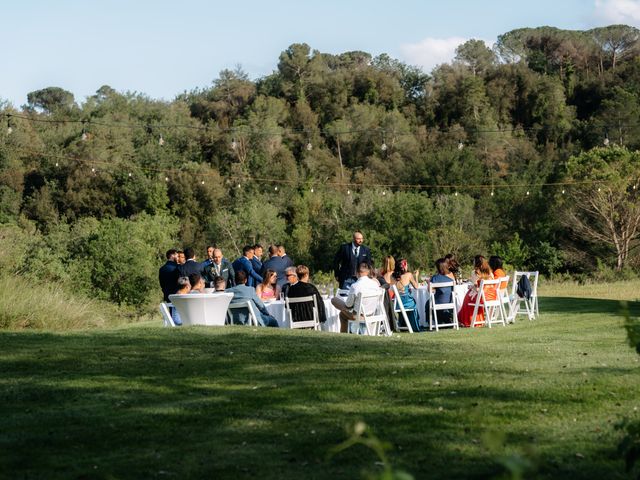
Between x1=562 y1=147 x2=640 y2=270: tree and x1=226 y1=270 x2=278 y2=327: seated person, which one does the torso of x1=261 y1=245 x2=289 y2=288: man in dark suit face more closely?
the tree

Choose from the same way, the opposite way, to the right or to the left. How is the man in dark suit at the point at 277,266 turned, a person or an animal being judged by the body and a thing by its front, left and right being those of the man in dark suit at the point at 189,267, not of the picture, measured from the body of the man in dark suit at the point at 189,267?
the same way

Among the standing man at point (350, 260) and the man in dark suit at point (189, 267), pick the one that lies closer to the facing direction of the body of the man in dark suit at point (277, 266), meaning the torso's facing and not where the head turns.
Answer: the standing man

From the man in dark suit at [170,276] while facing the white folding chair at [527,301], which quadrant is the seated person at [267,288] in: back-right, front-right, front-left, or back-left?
front-right

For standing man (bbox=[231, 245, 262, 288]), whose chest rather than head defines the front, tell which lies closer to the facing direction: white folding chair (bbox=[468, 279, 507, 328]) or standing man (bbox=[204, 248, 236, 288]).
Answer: the white folding chair

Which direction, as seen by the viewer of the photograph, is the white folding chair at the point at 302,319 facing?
facing away from the viewer

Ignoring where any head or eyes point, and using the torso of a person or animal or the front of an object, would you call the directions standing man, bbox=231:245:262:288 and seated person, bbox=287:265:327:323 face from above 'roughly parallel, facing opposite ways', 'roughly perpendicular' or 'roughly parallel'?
roughly perpendicular

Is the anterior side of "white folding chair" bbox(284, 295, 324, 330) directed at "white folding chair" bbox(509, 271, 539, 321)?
no

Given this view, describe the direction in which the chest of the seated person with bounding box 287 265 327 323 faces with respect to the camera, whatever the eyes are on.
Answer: away from the camera

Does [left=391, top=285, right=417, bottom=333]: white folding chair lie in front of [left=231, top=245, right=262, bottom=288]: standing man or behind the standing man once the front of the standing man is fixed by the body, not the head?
in front

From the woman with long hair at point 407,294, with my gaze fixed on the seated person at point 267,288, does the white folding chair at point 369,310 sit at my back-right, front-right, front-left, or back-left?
front-left

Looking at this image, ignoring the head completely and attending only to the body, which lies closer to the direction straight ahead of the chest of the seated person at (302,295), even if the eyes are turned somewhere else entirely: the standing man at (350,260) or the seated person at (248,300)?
the standing man
